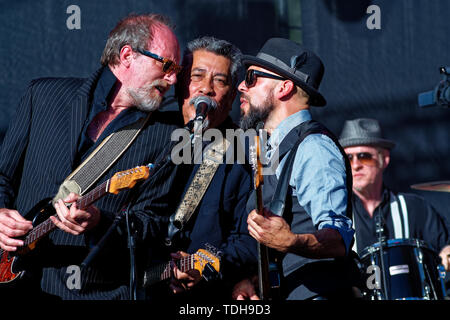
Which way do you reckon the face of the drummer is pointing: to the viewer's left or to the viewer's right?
to the viewer's left

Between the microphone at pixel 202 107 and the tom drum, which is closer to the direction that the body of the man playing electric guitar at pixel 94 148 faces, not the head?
the microphone

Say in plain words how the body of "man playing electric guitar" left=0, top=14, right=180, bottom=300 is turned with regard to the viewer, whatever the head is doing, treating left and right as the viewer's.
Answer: facing the viewer and to the right of the viewer

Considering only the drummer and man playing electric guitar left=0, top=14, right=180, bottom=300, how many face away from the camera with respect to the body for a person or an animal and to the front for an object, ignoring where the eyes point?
0

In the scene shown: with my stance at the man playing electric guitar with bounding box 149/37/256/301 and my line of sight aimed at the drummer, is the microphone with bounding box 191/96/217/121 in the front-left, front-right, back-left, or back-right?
back-right

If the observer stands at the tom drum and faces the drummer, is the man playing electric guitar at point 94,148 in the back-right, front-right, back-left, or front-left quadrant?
back-left

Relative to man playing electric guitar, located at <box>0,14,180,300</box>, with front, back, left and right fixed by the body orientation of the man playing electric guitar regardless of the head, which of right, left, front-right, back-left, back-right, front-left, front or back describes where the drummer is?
left

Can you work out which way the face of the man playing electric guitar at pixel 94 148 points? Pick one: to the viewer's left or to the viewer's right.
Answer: to the viewer's right

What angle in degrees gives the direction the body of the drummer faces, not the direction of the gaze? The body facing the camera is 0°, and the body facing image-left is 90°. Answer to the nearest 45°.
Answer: approximately 45°

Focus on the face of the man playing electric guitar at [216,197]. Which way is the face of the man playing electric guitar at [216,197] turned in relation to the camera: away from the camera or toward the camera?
toward the camera

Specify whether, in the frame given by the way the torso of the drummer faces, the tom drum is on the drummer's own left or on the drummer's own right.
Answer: on the drummer's own left

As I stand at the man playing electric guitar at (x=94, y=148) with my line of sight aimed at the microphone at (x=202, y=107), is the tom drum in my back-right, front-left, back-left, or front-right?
front-left

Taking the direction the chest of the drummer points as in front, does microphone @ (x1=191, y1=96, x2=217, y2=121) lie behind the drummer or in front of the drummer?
in front

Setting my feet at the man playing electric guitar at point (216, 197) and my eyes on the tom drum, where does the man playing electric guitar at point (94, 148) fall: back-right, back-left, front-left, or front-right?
back-left

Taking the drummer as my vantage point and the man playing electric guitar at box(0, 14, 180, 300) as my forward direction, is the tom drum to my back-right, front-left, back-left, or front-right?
front-left
